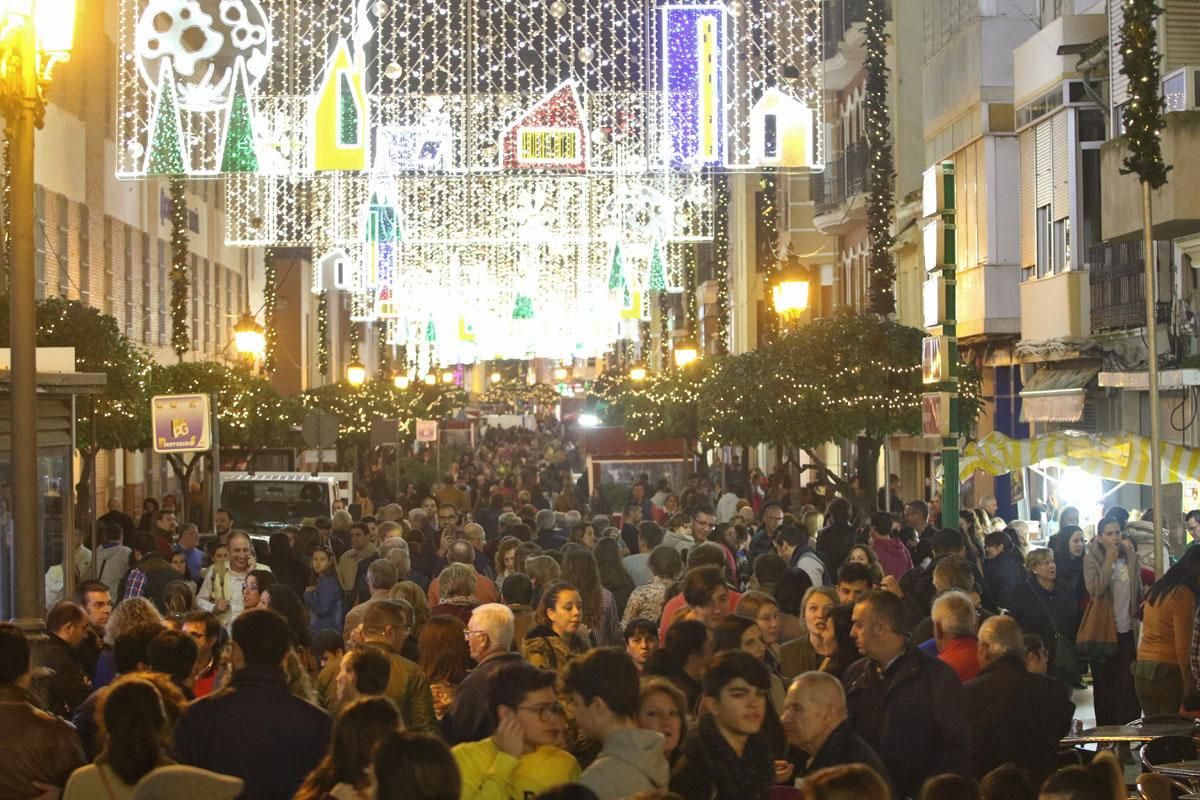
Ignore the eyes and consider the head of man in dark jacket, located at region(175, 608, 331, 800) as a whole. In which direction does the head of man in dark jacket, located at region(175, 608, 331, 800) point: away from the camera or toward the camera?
away from the camera

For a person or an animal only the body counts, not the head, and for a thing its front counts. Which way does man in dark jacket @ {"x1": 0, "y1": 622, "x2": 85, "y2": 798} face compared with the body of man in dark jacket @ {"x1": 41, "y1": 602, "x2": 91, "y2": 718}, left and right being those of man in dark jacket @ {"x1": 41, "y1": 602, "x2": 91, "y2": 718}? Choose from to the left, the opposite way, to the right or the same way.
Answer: to the left

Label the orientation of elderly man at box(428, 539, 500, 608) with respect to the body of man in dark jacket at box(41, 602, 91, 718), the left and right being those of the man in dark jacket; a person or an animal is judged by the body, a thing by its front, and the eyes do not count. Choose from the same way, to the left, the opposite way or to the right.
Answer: to the left

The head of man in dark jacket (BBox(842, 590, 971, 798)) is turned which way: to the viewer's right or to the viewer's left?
to the viewer's left

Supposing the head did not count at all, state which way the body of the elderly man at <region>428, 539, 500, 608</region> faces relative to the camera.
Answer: away from the camera

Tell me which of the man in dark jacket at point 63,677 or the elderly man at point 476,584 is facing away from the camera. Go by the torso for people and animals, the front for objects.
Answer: the elderly man

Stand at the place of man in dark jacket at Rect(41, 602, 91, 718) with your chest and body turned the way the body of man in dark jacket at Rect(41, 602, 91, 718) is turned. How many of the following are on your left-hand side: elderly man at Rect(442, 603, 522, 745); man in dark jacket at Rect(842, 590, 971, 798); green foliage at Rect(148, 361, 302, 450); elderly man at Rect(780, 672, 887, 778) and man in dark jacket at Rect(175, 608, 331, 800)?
1

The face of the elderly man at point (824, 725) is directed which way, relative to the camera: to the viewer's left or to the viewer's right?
to the viewer's left

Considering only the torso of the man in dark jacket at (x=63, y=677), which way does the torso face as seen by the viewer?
to the viewer's right

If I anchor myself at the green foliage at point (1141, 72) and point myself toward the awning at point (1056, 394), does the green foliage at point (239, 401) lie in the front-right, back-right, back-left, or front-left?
front-left
